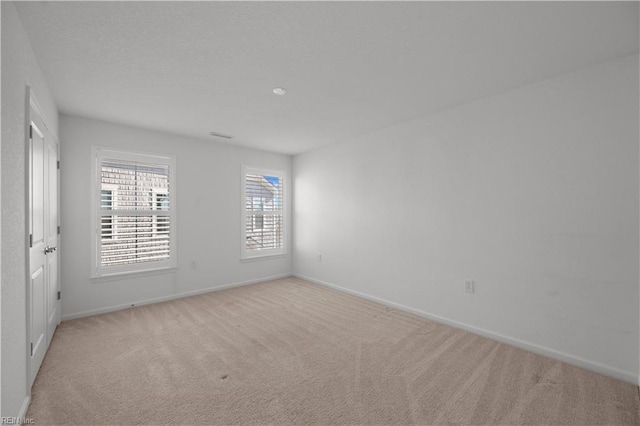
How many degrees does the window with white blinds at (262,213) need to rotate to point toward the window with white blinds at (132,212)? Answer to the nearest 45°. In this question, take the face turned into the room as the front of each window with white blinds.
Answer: approximately 90° to its right

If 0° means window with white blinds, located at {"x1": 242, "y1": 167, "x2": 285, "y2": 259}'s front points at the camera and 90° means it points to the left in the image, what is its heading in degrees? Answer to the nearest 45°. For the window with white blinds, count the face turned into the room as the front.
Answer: approximately 315°

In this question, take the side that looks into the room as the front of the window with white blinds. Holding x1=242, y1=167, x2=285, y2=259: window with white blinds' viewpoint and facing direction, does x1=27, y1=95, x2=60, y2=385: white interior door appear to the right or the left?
on its right

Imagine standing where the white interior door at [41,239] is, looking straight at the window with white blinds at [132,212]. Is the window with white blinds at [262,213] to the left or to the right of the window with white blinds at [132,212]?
right
